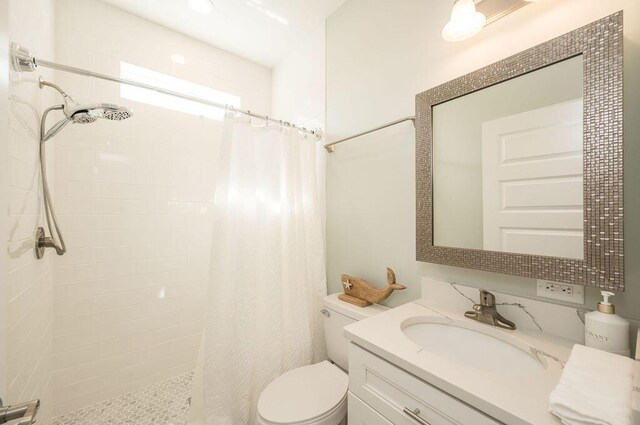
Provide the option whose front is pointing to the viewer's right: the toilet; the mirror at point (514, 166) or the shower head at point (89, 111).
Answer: the shower head

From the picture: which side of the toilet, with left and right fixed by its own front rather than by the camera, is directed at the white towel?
left

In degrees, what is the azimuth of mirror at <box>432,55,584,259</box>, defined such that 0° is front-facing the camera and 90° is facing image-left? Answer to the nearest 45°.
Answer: approximately 45°

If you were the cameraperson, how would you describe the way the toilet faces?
facing the viewer and to the left of the viewer

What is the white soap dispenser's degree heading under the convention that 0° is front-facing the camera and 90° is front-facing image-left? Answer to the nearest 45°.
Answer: approximately 45°

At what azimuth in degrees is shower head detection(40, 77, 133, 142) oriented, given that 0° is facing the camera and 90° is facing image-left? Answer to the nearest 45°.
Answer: approximately 270°
